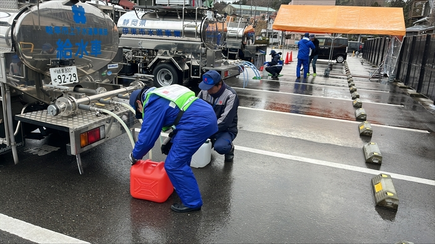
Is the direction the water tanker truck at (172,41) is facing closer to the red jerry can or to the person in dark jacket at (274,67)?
the person in dark jacket

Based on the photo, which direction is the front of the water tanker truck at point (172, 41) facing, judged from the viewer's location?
facing away from the viewer and to the left of the viewer

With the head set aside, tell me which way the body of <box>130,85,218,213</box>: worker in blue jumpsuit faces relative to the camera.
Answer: to the viewer's left

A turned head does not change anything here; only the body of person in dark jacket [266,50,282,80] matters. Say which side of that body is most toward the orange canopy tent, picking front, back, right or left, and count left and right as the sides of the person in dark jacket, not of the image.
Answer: back

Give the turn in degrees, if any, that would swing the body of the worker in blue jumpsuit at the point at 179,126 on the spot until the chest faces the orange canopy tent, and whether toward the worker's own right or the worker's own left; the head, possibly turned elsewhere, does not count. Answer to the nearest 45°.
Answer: approximately 135° to the worker's own right

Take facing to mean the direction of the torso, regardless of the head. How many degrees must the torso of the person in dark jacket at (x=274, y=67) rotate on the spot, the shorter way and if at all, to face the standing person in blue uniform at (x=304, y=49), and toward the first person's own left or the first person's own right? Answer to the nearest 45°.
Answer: approximately 180°

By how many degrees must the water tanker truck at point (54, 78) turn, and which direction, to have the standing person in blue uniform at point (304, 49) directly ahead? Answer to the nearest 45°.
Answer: approximately 90° to its right

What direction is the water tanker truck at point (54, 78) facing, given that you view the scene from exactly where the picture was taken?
facing away from the viewer and to the left of the viewer

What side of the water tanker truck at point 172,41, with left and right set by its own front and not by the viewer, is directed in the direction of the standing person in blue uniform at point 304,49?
back
